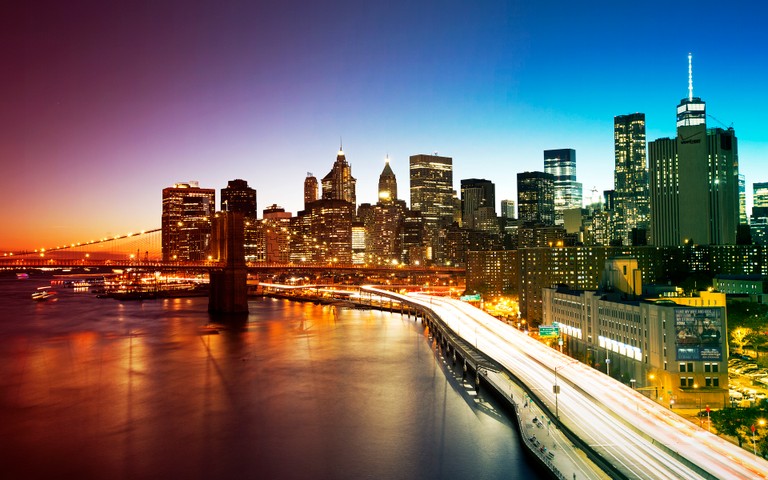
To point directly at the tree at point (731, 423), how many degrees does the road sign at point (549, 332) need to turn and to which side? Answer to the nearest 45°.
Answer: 0° — it already faces it

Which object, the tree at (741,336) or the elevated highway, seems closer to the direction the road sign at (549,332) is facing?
the elevated highway

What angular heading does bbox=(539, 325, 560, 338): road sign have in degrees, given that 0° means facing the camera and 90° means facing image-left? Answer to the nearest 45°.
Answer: approximately 0°

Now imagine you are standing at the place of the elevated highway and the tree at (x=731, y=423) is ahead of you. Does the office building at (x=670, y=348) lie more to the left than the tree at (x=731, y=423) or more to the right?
left

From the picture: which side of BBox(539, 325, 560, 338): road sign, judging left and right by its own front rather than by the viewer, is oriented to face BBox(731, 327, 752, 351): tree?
left

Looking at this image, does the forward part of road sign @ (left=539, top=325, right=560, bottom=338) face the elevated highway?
yes
